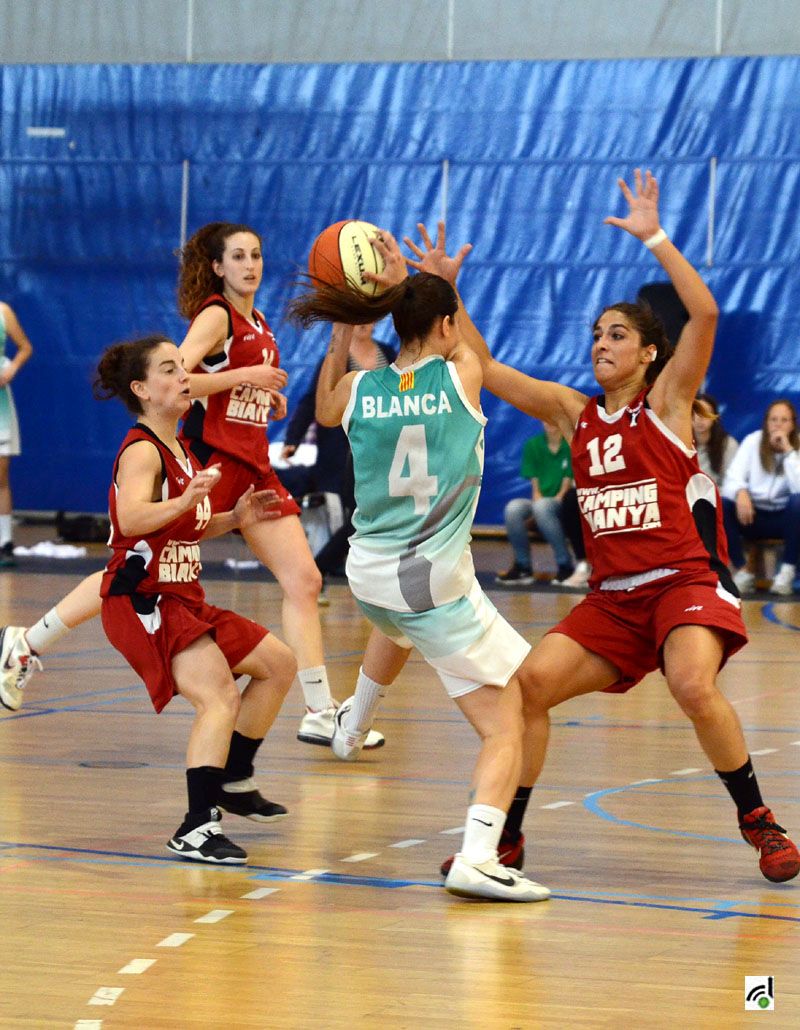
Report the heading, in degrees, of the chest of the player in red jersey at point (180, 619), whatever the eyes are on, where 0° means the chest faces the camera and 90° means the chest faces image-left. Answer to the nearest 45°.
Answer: approximately 315°

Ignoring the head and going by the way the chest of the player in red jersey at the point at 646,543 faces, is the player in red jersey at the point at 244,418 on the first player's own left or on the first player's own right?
on the first player's own right

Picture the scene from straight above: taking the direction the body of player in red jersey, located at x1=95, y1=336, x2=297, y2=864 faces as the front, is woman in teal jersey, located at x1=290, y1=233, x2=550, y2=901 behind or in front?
in front

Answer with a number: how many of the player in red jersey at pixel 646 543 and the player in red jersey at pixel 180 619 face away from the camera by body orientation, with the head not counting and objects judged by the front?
0

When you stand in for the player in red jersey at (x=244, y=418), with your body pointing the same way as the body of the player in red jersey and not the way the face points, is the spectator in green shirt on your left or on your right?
on your left

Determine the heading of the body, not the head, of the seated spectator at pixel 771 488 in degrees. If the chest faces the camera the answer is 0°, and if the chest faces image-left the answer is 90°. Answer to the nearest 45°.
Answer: approximately 0°

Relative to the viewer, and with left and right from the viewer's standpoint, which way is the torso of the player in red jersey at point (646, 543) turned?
facing the viewer and to the left of the viewer

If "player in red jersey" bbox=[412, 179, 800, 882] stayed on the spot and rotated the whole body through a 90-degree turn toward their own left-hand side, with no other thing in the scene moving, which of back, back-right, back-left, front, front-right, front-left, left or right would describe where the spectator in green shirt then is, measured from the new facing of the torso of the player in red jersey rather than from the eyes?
back-left

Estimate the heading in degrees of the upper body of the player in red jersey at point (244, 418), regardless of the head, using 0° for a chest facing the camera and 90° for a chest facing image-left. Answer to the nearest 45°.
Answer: approximately 315°

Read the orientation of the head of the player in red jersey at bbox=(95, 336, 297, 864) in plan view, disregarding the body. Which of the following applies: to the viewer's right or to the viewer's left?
to the viewer's right

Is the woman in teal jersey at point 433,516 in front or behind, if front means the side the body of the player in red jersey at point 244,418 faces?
in front
